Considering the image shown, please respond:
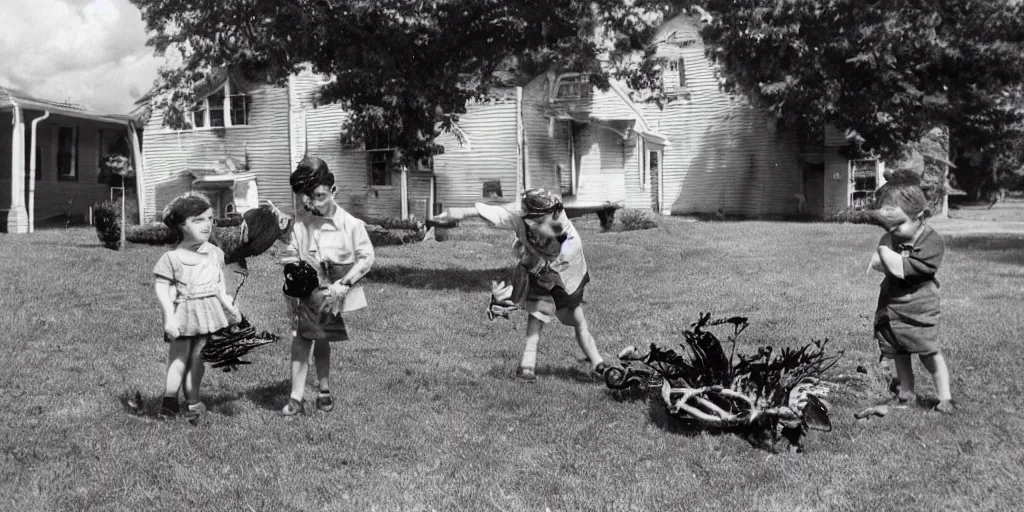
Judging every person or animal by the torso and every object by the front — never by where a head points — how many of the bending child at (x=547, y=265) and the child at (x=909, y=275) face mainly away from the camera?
0

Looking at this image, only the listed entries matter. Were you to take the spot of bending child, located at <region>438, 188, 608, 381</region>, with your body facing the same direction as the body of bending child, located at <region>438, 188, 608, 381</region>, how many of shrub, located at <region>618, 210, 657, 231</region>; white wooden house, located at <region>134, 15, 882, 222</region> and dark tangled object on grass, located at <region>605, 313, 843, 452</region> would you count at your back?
2

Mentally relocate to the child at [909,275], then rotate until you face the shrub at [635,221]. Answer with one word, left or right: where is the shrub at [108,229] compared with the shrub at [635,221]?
left

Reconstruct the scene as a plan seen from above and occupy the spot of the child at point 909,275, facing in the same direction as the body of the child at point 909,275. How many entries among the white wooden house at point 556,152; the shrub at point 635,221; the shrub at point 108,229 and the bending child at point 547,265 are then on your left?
0

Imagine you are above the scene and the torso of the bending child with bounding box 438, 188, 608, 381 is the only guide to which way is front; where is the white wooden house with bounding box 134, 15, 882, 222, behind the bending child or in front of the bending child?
behind

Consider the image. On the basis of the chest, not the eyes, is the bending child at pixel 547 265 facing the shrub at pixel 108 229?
no

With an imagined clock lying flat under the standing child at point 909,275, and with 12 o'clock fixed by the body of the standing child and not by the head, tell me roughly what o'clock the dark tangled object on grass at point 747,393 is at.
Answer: The dark tangled object on grass is roughly at 12 o'clock from the standing child.

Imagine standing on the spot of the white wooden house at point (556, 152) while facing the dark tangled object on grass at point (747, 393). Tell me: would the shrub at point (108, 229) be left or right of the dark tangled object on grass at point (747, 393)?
right

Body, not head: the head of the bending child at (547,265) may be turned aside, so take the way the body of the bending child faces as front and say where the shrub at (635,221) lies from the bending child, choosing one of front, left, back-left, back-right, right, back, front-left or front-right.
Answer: back

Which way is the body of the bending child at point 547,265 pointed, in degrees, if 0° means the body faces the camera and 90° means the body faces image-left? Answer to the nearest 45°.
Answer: approximately 0°

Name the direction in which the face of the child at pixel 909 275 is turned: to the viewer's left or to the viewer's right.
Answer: to the viewer's left

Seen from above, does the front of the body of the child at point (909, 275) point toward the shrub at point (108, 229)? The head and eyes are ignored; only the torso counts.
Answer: no

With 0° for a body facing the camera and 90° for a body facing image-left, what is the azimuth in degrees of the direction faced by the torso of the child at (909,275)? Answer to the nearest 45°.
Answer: approximately 45°

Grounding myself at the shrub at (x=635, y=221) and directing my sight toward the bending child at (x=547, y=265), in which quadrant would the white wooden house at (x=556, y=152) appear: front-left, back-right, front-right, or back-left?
back-right
